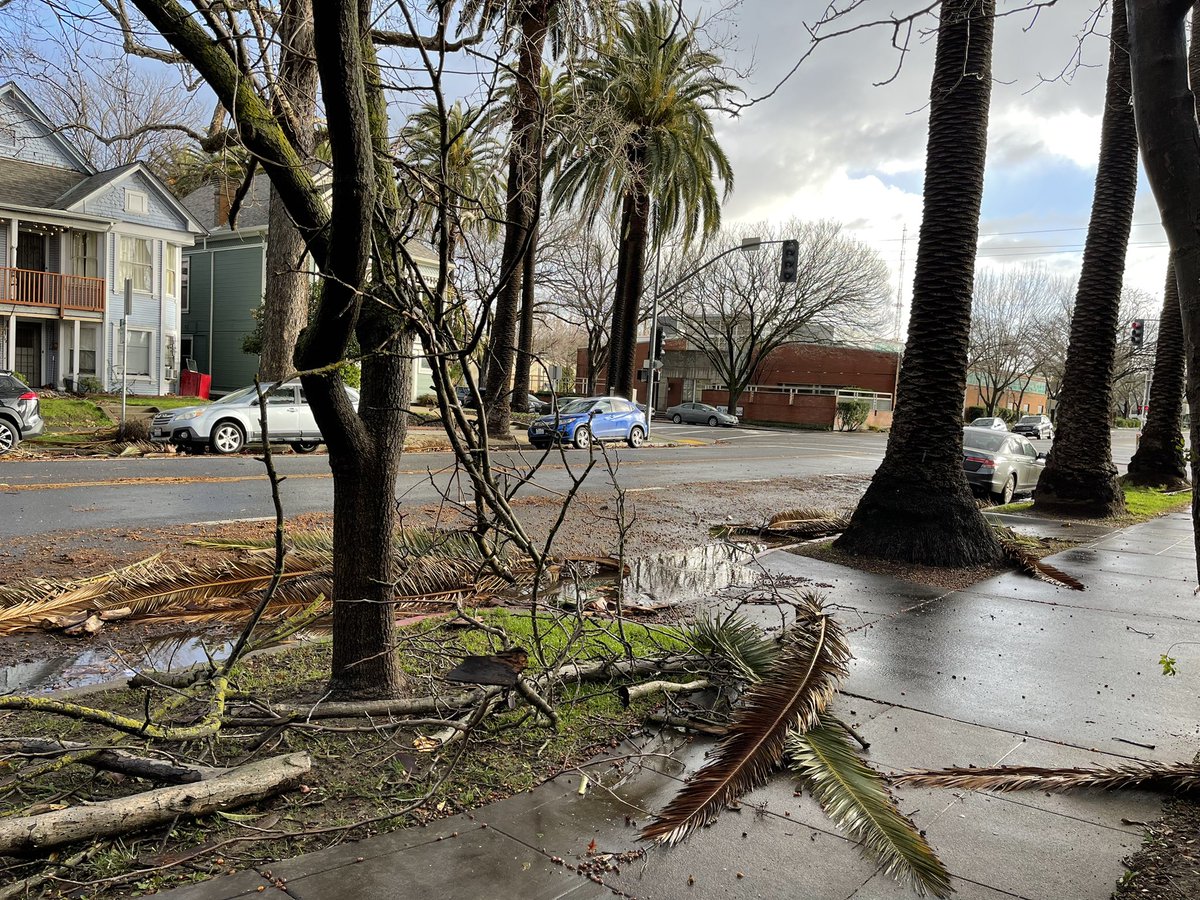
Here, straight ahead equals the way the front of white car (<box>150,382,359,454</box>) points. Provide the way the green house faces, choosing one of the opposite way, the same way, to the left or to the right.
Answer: to the left

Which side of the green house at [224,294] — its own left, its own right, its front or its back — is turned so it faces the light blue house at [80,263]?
right

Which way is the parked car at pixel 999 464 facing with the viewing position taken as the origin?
facing away from the viewer and to the right of the viewer

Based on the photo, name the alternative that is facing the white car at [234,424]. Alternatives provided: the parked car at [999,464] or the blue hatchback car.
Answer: the blue hatchback car

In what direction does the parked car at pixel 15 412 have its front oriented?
to the viewer's left

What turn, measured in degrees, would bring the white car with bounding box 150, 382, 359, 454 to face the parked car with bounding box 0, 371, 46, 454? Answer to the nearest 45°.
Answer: approximately 45° to its right

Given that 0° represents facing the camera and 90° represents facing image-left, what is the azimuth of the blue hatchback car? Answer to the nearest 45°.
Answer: approximately 45°

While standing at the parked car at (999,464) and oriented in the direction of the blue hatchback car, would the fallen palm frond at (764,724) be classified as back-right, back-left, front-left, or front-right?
back-left

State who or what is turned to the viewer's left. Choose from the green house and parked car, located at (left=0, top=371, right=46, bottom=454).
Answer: the parked car

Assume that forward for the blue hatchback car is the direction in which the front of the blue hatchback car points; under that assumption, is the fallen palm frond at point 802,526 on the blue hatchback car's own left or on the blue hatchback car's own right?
on the blue hatchback car's own left

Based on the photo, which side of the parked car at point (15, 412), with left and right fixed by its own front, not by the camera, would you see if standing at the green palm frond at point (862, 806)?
left

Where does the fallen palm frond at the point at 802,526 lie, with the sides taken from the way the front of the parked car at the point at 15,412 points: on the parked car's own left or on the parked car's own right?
on the parked car's own left

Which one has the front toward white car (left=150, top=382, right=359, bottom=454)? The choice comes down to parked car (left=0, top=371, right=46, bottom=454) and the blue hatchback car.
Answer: the blue hatchback car
